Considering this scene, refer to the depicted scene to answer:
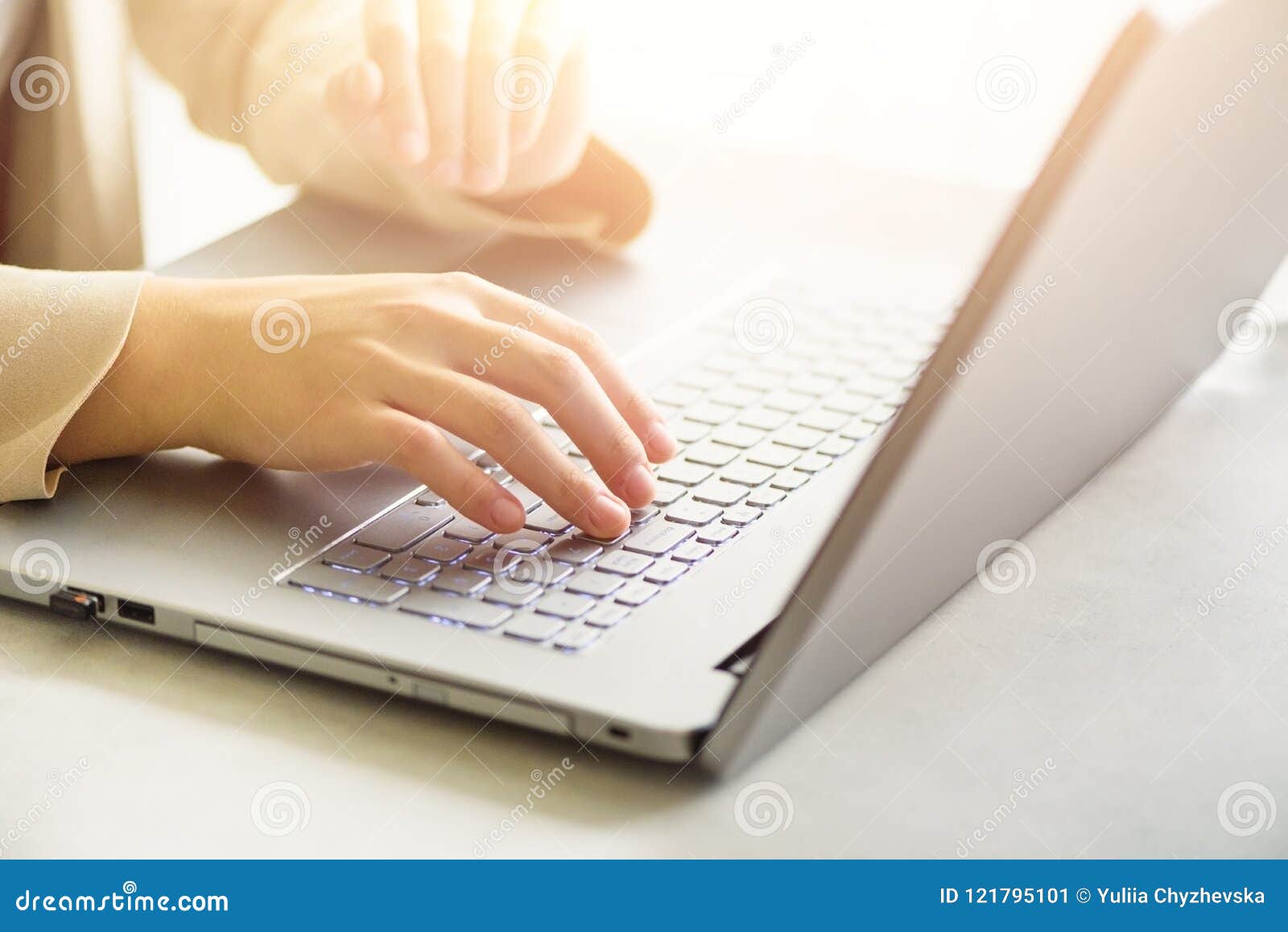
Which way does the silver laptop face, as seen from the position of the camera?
facing away from the viewer and to the left of the viewer
